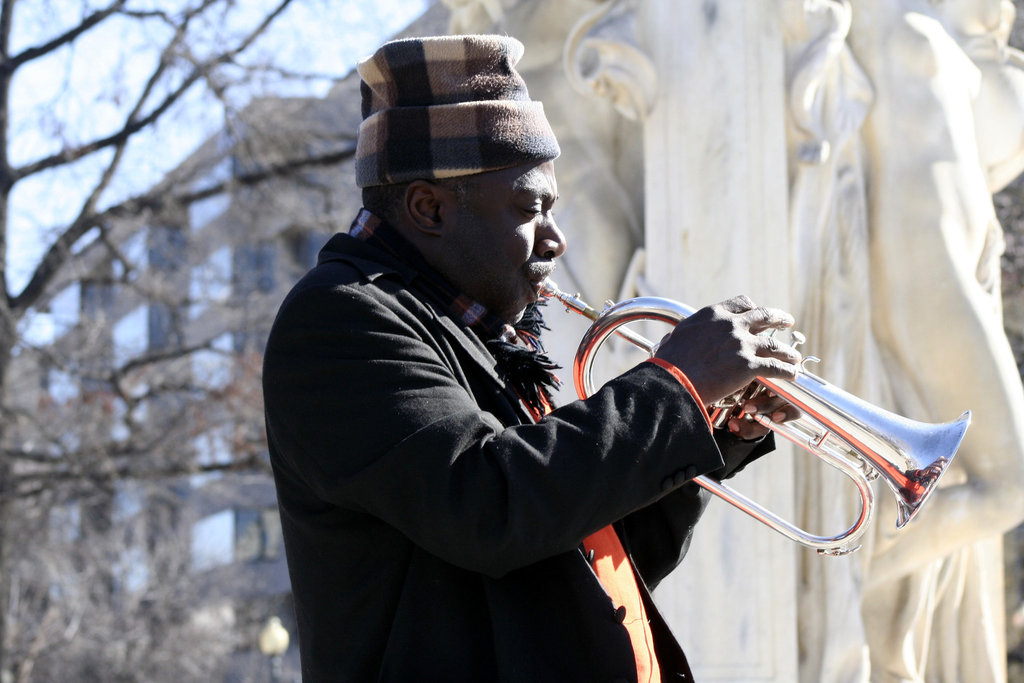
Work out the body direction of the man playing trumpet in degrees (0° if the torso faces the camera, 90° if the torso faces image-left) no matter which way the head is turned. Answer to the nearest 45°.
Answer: approximately 270°

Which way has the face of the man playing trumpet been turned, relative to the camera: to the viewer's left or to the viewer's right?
to the viewer's right

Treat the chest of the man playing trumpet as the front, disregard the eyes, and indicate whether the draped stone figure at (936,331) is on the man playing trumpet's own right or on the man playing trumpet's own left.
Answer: on the man playing trumpet's own left

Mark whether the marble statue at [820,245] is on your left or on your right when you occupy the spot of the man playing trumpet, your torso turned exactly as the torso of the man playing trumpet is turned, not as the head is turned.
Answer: on your left
